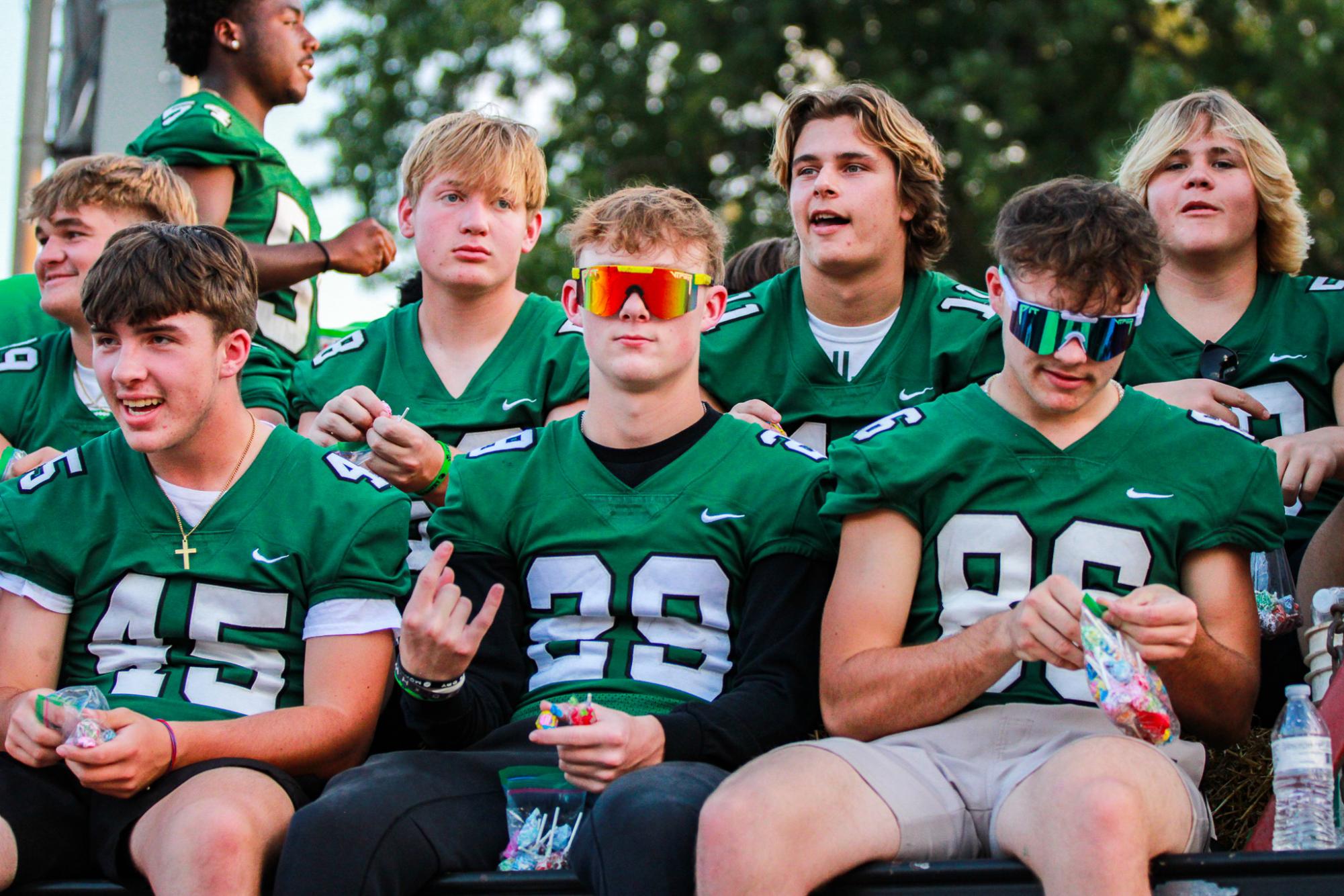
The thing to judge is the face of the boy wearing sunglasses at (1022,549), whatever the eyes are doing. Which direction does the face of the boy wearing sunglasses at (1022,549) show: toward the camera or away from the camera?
toward the camera

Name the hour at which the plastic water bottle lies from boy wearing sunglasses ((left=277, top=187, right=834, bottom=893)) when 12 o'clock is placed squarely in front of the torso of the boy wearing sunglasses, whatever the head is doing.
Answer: The plastic water bottle is roughly at 10 o'clock from the boy wearing sunglasses.

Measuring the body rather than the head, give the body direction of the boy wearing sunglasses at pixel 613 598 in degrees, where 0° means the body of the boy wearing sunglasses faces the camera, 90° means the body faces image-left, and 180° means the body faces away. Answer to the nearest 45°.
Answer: approximately 0°

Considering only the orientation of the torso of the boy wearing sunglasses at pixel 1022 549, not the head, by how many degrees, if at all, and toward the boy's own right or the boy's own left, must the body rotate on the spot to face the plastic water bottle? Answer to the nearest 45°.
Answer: approximately 90° to the boy's own left

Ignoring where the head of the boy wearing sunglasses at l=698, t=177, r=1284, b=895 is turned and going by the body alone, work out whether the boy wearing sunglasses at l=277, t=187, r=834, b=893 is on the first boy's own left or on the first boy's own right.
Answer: on the first boy's own right

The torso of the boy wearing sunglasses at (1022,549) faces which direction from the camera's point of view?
toward the camera

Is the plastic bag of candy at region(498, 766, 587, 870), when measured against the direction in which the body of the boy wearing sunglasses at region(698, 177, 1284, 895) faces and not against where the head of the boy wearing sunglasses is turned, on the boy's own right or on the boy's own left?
on the boy's own right

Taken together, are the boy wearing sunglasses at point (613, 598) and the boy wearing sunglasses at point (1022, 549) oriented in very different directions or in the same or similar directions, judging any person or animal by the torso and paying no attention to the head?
same or similar directions

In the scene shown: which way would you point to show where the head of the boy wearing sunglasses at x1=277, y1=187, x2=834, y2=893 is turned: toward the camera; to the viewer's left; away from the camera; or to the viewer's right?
toward the camera
